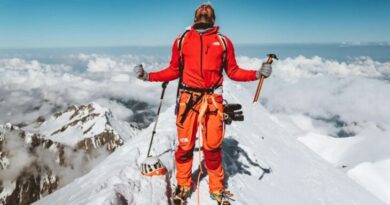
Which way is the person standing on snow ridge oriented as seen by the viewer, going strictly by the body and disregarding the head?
toward the camera

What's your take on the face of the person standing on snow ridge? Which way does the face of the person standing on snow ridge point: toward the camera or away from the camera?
toward the camera
